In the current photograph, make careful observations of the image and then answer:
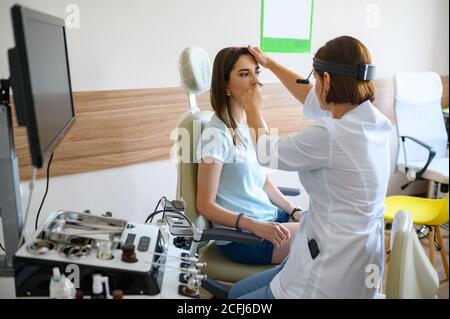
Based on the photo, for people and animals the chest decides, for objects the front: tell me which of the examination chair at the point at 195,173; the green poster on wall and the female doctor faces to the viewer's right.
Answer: the examination chair

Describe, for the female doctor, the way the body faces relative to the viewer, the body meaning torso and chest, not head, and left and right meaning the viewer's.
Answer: facing away from the viewer and to the left of the viewer

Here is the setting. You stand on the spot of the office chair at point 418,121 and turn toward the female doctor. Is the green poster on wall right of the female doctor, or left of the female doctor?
right

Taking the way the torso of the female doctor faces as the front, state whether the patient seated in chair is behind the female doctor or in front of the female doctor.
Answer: in front

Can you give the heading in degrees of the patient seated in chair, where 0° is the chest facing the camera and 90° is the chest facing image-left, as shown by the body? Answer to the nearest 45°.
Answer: approximately 315°

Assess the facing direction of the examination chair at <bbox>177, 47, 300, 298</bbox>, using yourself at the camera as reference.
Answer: facing to the right of the viewer

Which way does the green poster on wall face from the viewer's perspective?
toward the camera

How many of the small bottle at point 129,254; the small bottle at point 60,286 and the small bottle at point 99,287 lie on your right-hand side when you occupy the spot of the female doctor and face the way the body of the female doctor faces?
0

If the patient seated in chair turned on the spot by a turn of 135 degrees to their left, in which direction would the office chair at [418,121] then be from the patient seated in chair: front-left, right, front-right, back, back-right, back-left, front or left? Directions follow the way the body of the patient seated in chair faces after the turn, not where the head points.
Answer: front-right

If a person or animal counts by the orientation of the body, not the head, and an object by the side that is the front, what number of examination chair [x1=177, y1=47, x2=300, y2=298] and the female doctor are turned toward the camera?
0

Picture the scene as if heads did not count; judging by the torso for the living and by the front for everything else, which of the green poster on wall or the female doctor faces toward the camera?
the green poster on wall

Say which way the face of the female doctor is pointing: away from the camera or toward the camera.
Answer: away from the camera

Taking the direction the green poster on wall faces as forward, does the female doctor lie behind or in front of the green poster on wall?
in front

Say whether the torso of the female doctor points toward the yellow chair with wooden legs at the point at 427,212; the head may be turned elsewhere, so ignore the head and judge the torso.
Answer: no

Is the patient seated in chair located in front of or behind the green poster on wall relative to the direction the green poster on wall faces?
in front
